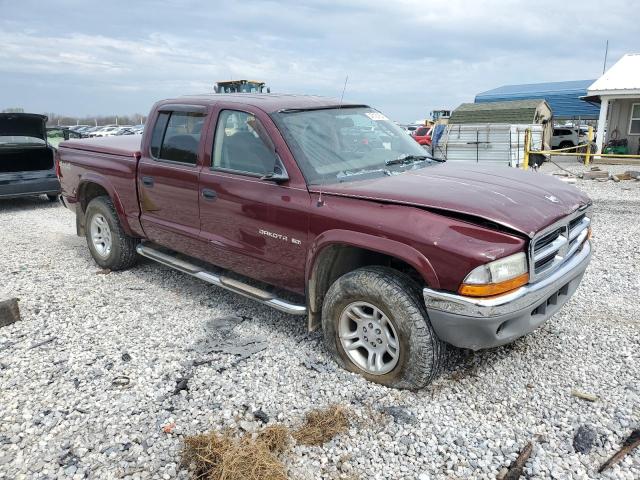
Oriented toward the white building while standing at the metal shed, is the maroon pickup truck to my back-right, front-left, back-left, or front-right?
back-right

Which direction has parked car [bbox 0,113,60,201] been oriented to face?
away from the camera

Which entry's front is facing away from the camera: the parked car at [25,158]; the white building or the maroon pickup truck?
the parked car

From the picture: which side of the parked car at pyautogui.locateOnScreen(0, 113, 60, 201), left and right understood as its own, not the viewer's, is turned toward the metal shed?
right

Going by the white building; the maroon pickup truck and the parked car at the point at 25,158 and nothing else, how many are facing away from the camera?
1

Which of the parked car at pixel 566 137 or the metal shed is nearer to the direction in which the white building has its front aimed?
the metal shed

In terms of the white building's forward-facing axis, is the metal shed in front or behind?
in front

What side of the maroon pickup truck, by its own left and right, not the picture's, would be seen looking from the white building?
left

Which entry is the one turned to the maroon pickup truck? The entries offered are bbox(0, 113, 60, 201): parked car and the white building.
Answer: the white building

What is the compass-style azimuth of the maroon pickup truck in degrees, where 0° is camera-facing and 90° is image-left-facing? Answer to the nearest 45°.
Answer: approximately 315°

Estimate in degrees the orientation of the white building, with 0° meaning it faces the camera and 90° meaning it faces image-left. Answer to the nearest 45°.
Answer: approximately 0°

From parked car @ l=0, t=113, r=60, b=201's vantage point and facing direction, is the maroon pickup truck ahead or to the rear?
to the rear

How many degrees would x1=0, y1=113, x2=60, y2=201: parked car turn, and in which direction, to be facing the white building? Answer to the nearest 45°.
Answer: approximately 90° to its right

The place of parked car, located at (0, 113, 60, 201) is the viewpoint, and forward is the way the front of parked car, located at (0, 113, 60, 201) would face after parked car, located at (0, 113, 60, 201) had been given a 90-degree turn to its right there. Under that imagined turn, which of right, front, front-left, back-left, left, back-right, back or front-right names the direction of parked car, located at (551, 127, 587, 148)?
front

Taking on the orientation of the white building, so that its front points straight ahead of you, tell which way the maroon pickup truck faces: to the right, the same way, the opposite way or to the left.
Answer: to the left

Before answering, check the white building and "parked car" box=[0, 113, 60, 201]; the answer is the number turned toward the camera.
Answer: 1
